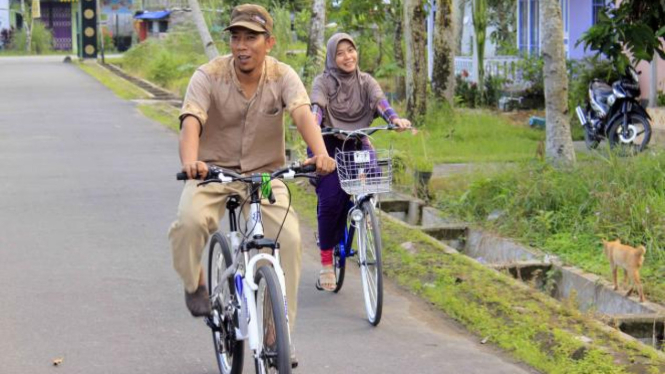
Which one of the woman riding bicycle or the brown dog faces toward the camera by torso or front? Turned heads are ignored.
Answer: the woman riding bicycle

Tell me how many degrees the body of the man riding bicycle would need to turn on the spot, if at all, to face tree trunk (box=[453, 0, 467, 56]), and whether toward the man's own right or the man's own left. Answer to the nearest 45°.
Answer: approximately 180°

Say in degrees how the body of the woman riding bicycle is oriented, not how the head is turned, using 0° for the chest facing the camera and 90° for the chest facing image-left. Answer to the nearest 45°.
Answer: approximately 0°

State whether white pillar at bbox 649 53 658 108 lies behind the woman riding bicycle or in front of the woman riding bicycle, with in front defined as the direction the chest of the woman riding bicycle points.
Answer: behind

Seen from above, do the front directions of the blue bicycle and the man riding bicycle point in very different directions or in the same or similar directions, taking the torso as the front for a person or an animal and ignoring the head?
same or similar directions

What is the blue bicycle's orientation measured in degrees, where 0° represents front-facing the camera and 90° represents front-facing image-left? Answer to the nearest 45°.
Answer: approximately 0°

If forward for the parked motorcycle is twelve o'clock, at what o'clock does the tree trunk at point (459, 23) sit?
The tree trunk is roughly at 7 o'clock from the parked motorcycle.

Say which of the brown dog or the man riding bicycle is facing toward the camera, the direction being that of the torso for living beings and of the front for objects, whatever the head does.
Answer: the man riding bicycle

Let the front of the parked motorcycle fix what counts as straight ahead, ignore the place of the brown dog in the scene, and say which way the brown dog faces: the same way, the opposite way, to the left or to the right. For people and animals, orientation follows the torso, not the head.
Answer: the opposite way

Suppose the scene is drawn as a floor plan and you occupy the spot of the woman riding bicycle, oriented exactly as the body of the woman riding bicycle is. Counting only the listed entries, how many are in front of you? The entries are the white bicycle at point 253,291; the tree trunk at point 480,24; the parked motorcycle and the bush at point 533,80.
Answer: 1

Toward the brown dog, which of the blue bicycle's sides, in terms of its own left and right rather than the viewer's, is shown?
left

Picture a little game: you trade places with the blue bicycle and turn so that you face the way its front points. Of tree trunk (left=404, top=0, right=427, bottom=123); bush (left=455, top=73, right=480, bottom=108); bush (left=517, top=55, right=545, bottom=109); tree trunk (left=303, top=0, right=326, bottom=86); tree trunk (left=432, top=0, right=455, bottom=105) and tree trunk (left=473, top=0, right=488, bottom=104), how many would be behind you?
6

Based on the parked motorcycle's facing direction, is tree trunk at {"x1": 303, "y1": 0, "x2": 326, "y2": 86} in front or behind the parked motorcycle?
behind
